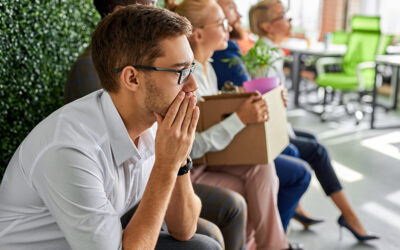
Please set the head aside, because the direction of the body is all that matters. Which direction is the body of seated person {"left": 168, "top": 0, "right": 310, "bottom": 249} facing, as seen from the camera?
to the viewer's right

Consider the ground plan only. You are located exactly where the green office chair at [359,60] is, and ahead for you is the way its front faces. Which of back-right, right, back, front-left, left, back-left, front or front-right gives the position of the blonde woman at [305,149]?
front-left

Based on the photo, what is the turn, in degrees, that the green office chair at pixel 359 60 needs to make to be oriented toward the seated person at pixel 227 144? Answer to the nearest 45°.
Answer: approximately 45° to its left

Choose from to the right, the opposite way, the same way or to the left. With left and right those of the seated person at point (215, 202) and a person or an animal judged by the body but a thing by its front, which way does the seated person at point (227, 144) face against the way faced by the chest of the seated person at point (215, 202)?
the same way

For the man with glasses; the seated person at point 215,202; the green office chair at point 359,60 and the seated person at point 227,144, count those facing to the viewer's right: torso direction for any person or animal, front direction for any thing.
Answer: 3

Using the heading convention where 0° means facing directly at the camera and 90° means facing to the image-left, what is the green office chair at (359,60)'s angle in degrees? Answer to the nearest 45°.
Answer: approximately 45°

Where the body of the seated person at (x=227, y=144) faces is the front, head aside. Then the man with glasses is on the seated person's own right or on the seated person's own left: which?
on the seated person's own right

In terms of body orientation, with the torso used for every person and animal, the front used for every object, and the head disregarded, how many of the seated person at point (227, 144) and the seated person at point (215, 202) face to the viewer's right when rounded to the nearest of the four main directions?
2

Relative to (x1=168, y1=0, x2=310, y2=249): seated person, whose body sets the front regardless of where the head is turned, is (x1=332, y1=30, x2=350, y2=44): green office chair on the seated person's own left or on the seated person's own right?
on the seated person's own left

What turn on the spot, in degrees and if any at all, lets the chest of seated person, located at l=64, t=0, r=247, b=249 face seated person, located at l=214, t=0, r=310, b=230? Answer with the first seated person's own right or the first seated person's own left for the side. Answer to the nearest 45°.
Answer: approximately 45° to the first seated person's own left

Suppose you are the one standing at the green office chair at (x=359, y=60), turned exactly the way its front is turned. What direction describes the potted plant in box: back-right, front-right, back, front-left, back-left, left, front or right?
front-left

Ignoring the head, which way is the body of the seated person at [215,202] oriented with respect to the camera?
to the viewer's right

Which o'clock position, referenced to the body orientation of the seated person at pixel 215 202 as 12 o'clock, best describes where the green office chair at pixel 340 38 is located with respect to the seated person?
The green office chair is roughly at 10 o'clock from the seated person.

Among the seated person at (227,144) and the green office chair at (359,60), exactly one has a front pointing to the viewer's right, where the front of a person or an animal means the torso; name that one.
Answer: the seated person

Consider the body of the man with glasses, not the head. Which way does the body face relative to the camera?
to the viewer's right

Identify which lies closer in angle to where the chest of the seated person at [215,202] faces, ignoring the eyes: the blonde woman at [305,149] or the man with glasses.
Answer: the blonde woman
